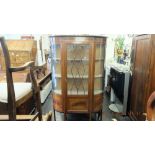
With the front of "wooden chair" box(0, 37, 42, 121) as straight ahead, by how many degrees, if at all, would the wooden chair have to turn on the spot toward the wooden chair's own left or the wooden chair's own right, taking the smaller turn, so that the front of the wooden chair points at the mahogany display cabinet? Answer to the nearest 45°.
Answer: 0° — it already faces it

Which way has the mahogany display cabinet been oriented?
toward the camera

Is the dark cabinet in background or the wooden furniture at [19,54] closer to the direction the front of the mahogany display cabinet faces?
the dark cabinet in background

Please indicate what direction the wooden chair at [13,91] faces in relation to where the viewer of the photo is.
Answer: facing away from the viewer and to the right of the viewer

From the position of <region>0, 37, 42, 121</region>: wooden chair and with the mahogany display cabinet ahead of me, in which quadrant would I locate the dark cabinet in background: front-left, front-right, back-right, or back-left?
front-right

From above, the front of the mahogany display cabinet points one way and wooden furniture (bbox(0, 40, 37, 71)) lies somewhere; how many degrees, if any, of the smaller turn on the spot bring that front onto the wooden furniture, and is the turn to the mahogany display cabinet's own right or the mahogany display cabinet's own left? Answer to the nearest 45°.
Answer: approximately 90° to the mahogany display cabinet's own right

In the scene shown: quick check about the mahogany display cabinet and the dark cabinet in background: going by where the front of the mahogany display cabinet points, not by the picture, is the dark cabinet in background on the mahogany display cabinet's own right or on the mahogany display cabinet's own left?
on the mahogany display cabinet's own left

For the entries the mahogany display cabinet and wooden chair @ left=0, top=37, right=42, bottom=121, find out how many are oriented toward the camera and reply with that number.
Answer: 1

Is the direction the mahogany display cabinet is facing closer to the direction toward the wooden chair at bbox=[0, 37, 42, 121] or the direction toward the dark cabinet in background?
the wooden chair
